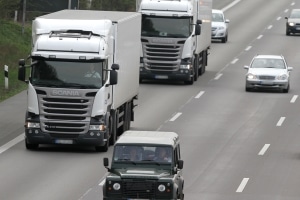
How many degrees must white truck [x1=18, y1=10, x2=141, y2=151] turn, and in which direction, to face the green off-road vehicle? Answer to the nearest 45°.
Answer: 0° — it already faces it

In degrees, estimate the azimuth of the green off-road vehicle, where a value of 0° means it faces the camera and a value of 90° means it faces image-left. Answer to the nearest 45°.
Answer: approximately 0°

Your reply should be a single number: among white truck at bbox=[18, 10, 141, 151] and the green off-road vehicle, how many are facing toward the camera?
2

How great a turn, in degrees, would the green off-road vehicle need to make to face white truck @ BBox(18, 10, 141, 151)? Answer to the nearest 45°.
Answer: approximately 180°

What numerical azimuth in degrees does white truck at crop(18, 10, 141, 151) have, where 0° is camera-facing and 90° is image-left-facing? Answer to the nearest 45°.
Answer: approximately 0°
